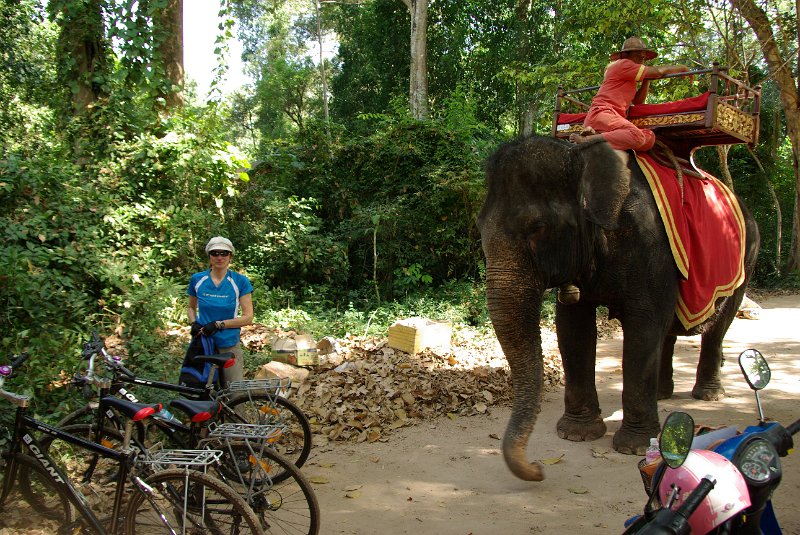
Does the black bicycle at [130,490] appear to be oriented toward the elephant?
no

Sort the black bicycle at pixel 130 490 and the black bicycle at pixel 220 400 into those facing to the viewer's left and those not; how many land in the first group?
2

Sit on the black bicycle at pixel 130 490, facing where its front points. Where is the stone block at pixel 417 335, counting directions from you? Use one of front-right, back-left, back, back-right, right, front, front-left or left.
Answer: back-right

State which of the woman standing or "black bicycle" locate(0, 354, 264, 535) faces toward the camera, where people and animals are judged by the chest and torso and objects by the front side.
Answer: the woman standing

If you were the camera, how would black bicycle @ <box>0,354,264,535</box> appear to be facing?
facing to the left of the viewer

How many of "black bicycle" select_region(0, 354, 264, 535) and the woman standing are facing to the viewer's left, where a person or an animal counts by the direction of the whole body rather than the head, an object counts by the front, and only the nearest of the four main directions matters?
1

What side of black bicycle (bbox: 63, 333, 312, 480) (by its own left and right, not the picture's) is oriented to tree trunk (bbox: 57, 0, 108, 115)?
right

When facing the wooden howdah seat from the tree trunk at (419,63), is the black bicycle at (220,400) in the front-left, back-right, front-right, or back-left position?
front-right

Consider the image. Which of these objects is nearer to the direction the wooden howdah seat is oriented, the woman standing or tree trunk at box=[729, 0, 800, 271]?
the woman standing

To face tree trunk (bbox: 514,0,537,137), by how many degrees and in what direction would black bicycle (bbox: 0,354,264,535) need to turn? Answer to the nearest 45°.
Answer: approximately 135° to its right

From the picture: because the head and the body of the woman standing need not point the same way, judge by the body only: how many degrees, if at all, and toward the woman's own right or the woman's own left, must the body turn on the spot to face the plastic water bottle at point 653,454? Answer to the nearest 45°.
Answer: approximately 45° to the woman's own left

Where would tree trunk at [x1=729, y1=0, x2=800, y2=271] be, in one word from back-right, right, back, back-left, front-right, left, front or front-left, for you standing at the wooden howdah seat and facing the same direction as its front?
back-right

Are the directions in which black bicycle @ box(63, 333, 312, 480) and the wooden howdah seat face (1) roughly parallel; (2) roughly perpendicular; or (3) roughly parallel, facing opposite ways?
roughly parallel

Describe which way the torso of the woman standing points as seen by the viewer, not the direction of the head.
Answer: toward the camera

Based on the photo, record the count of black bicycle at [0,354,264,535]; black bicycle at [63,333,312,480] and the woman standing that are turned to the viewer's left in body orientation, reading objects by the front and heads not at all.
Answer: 2

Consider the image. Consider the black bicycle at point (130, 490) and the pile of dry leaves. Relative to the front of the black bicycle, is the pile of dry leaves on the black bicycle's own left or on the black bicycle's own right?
on the black bicycle's own right

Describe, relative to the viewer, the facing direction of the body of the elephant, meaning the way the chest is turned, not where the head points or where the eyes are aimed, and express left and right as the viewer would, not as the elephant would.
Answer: facing the viewer and to the left of the viewer

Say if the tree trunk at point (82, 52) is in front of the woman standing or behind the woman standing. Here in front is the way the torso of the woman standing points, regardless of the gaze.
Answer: behind

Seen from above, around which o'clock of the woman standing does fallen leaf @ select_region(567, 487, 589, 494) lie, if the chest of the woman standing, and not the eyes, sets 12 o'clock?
The fallen leaf is roughly at 10 o'clock from the woman standing.

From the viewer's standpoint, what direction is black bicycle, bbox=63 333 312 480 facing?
to the viewer's left

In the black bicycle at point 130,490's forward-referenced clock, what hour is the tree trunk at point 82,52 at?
The tree trunk is roughly at 3 o'clock from the black bicycle.
